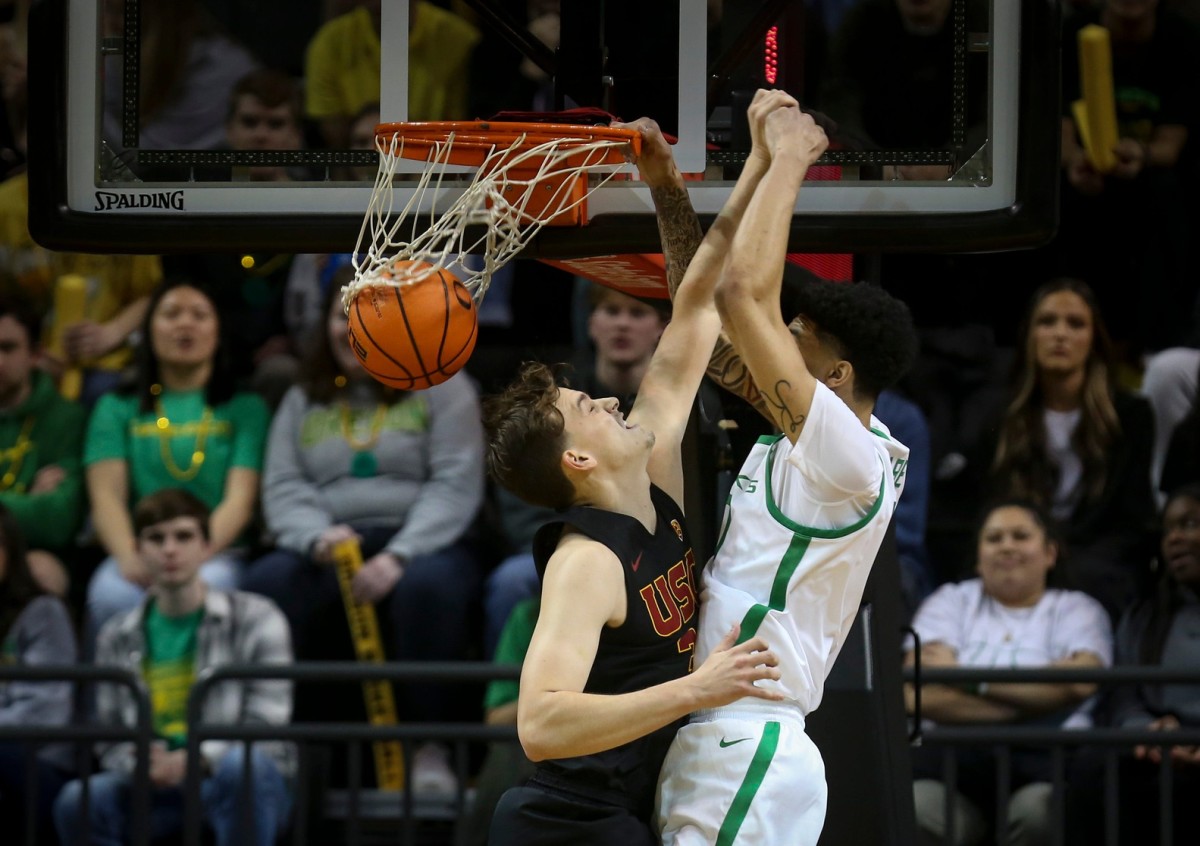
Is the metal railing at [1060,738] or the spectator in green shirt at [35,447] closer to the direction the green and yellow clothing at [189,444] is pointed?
the metal railing

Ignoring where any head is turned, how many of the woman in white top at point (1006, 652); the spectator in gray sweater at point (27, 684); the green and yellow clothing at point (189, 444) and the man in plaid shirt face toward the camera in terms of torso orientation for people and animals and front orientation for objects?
4

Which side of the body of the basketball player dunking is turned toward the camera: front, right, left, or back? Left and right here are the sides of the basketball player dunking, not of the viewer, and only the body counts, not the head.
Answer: left

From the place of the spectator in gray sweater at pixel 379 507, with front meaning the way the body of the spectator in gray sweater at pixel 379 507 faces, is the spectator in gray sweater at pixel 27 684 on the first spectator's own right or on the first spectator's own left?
on the first spectator's own right

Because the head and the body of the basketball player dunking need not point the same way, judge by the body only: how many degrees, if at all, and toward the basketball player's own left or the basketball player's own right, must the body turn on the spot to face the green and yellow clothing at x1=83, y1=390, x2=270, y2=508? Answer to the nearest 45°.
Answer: approximately 45° to the basketball player's own right

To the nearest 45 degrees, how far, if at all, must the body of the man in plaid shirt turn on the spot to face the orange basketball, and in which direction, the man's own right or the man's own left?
0° — they already face it

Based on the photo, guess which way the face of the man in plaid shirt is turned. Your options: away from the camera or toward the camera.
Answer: toward the camera

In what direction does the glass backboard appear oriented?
toward the camera

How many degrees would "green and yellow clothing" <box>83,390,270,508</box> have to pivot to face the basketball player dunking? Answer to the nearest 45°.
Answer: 0° — it already faces them

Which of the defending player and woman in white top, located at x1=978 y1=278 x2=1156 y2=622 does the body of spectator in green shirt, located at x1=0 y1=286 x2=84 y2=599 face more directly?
the defending player

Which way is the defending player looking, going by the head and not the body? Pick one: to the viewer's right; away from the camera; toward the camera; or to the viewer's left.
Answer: to the viewer's right

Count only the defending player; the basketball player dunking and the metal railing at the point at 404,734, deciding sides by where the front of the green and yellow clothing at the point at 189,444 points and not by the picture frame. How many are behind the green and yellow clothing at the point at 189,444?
0

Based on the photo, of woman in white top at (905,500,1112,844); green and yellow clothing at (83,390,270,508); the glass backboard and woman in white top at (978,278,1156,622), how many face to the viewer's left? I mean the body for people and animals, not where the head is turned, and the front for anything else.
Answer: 0

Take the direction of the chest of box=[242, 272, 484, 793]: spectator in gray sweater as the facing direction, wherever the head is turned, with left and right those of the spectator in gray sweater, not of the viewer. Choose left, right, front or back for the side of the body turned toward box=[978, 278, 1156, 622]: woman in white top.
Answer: left

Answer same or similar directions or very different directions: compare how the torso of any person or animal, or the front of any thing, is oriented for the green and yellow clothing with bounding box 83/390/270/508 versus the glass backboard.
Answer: same or similar directions

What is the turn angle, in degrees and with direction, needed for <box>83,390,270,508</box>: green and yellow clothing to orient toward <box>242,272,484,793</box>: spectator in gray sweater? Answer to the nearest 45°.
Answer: approximately 45° to its left

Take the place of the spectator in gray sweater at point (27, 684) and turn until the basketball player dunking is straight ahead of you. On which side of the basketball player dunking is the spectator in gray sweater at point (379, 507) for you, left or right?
left

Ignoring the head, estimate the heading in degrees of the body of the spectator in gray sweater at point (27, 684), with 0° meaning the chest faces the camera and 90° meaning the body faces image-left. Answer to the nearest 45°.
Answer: approximately 0°

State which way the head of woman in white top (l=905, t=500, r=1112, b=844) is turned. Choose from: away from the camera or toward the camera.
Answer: toward the camera

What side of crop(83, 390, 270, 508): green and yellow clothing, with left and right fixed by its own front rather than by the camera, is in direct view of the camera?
front

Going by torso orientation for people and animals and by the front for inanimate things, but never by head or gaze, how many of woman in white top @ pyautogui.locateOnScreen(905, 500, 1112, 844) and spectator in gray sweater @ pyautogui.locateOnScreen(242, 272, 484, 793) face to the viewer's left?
0
